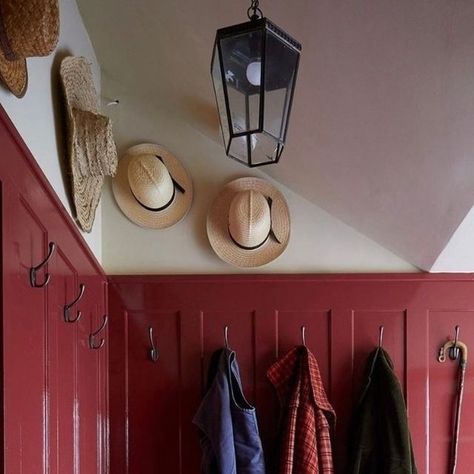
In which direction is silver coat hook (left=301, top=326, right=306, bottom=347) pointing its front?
toward the camera

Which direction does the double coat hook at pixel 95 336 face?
to the viewer's right

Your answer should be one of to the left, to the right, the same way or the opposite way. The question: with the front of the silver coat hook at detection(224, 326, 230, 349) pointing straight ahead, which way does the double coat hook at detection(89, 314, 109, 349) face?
to the left

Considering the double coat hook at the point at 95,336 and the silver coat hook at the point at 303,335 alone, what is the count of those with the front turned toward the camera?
1

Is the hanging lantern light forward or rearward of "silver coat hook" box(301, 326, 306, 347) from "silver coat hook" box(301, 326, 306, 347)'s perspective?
forward

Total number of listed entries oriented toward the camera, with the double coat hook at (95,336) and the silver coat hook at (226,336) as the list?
1

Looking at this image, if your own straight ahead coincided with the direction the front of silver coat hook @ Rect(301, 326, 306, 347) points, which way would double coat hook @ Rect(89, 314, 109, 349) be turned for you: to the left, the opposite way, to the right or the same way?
to the left

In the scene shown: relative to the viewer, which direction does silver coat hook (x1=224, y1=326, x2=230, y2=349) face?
toward the camera
